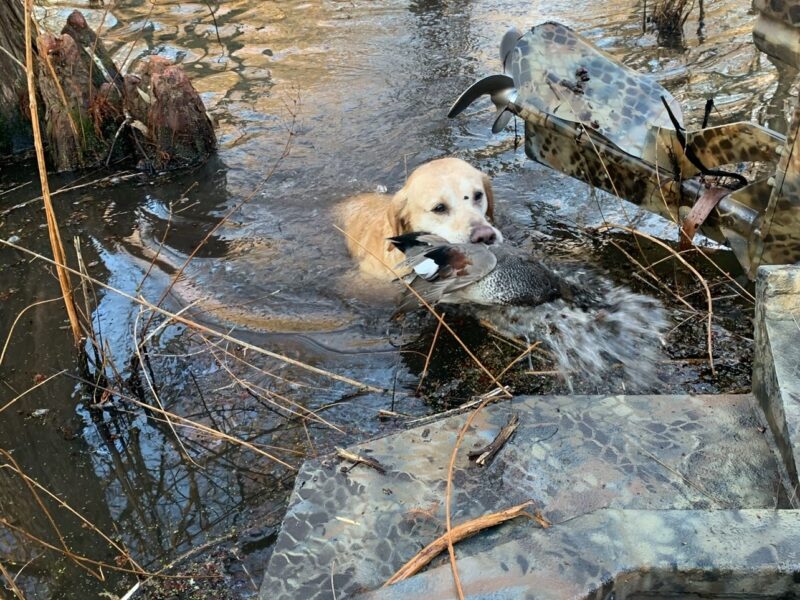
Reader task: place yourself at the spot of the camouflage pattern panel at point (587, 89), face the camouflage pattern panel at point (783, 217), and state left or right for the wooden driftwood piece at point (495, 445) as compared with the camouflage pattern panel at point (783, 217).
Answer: right

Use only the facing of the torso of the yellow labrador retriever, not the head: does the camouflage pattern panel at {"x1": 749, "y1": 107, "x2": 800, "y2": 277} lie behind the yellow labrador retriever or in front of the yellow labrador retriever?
in front

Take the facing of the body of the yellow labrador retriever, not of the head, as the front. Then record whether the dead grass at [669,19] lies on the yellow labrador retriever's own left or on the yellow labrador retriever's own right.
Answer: on the yellow labrador retriever's own left

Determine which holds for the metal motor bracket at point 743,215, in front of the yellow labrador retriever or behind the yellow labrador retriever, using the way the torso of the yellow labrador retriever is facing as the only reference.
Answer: in front

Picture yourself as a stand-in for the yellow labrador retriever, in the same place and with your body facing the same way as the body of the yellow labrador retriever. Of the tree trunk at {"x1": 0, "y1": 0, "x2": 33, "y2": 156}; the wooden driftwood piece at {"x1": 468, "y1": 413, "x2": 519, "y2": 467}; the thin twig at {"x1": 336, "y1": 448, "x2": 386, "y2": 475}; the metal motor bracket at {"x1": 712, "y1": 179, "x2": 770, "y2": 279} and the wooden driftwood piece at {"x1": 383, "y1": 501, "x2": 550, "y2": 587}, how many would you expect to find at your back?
1

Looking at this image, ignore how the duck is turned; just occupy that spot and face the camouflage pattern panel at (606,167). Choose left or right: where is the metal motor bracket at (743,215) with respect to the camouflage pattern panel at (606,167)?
right

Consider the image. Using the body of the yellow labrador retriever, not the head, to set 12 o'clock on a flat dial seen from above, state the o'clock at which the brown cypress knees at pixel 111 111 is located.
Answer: The brown cypress knees is roughly at 6 o'clock from the yellow labrador retriever.

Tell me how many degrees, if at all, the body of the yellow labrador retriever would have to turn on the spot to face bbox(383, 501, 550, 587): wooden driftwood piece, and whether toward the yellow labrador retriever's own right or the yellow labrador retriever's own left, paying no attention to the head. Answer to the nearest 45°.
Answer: approximately 45° to the yellow labrador retriever's own right

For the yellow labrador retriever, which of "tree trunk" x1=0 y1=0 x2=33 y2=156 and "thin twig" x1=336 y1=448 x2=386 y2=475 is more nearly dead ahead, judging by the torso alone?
the thin twig

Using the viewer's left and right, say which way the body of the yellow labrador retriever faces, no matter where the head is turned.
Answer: facing the viewer and to the right of the viewer
